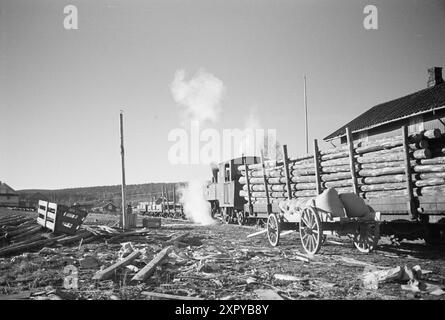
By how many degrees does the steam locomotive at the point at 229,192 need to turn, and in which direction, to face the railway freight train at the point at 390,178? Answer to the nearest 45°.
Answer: approximately 135° to its left

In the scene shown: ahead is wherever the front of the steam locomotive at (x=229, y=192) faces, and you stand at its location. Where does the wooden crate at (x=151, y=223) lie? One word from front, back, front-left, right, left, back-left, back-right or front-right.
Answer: left

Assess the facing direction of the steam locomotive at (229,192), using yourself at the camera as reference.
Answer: facing away from the viewer and to the left of the viewer

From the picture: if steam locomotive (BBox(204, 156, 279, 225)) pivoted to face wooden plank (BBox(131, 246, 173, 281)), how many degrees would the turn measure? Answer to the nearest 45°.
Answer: approximately 135° to its left

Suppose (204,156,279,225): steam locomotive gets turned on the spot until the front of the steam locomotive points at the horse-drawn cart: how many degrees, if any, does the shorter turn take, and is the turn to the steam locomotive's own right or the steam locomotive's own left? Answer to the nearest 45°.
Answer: approximately 135° to the steam locomotive's own left

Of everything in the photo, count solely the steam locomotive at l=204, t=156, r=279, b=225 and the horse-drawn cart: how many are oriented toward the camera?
0
